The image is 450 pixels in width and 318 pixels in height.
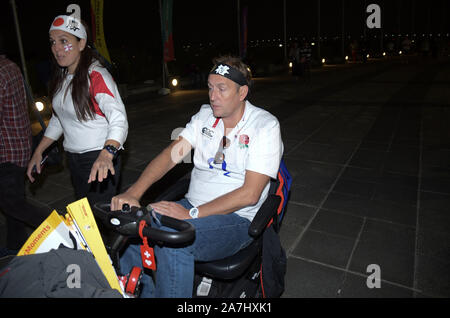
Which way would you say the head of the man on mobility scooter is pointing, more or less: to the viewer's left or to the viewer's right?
to the viewer's left

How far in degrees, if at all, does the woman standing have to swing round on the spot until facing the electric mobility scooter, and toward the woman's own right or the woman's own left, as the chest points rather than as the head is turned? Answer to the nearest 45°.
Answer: approximately 90° to the woman's own left

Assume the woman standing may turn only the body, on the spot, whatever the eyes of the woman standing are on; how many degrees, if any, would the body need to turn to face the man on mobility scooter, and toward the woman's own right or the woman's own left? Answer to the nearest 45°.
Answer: approximately 90° to the woman's own left
